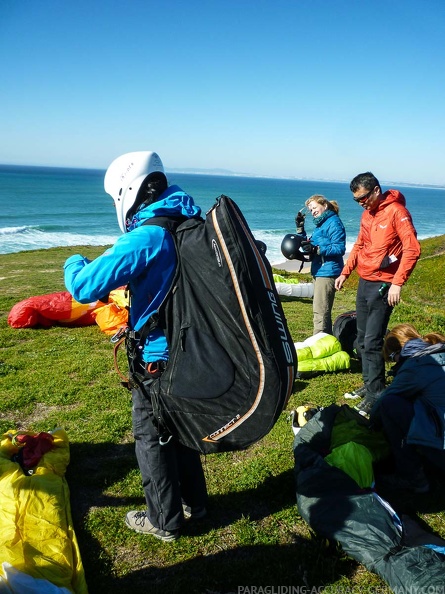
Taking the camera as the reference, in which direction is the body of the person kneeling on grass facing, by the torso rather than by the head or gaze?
to the viewer's left

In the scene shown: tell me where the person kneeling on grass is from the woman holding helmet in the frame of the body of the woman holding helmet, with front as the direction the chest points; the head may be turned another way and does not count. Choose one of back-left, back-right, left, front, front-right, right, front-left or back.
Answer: left

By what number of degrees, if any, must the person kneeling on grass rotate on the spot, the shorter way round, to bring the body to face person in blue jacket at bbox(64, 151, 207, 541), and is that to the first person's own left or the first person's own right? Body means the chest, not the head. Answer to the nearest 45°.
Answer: approximately 45° to the first person's own left

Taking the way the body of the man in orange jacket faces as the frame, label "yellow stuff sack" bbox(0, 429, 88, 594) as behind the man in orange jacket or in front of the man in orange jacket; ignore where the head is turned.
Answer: in front

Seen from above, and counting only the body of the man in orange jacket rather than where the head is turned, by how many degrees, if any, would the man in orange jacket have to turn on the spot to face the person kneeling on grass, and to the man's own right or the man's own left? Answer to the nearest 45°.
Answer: approximately 45° to the man's own left

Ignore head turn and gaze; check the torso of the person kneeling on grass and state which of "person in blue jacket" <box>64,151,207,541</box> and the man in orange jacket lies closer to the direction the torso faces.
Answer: the person in blue jacket

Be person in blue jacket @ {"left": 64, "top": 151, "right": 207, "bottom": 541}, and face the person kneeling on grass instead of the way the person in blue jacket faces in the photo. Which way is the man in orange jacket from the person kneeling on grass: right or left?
left

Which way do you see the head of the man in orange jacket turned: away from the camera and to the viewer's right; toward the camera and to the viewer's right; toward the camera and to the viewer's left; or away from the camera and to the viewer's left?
toward the camera and to the viewer's left

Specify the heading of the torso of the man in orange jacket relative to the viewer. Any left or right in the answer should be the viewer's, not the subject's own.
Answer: facing the viewer and to the left of the viewer

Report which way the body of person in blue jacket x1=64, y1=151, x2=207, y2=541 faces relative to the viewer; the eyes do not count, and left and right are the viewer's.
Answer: facing to the left of the viewer

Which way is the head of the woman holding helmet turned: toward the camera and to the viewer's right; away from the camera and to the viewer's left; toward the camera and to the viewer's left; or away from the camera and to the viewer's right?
toward the camera and to the viewer's left
